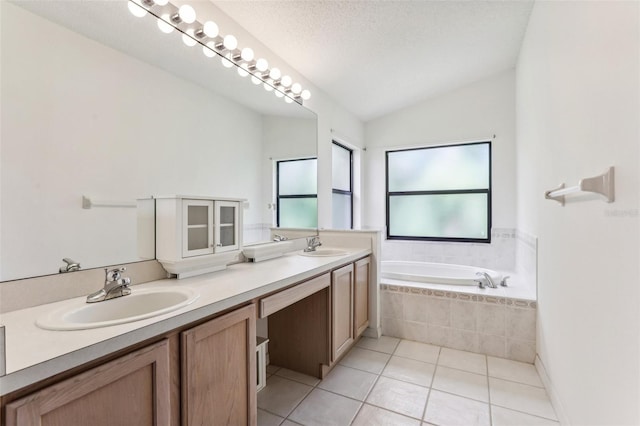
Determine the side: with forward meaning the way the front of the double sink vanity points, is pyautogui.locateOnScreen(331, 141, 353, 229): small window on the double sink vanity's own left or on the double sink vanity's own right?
on the double sink vanity's own left

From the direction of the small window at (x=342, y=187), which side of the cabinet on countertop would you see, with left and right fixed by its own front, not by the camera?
left

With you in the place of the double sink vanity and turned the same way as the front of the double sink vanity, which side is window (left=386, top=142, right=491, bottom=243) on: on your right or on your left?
on your left

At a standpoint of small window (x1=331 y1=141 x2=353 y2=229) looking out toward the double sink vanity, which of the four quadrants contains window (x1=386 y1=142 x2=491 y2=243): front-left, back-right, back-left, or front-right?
back-left

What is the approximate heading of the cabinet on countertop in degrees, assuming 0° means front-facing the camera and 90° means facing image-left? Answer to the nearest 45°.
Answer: approximately 315°

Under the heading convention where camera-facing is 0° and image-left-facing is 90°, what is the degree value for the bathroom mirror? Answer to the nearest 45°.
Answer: approximately 315°

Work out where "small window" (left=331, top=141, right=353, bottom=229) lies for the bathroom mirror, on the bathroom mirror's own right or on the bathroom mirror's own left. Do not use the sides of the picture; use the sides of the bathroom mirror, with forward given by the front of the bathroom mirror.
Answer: on the bathroom mirror's own left

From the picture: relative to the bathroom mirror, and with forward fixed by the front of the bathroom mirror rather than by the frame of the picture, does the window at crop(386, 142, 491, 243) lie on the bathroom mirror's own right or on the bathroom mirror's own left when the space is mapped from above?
on the bathroom mirror's own left
